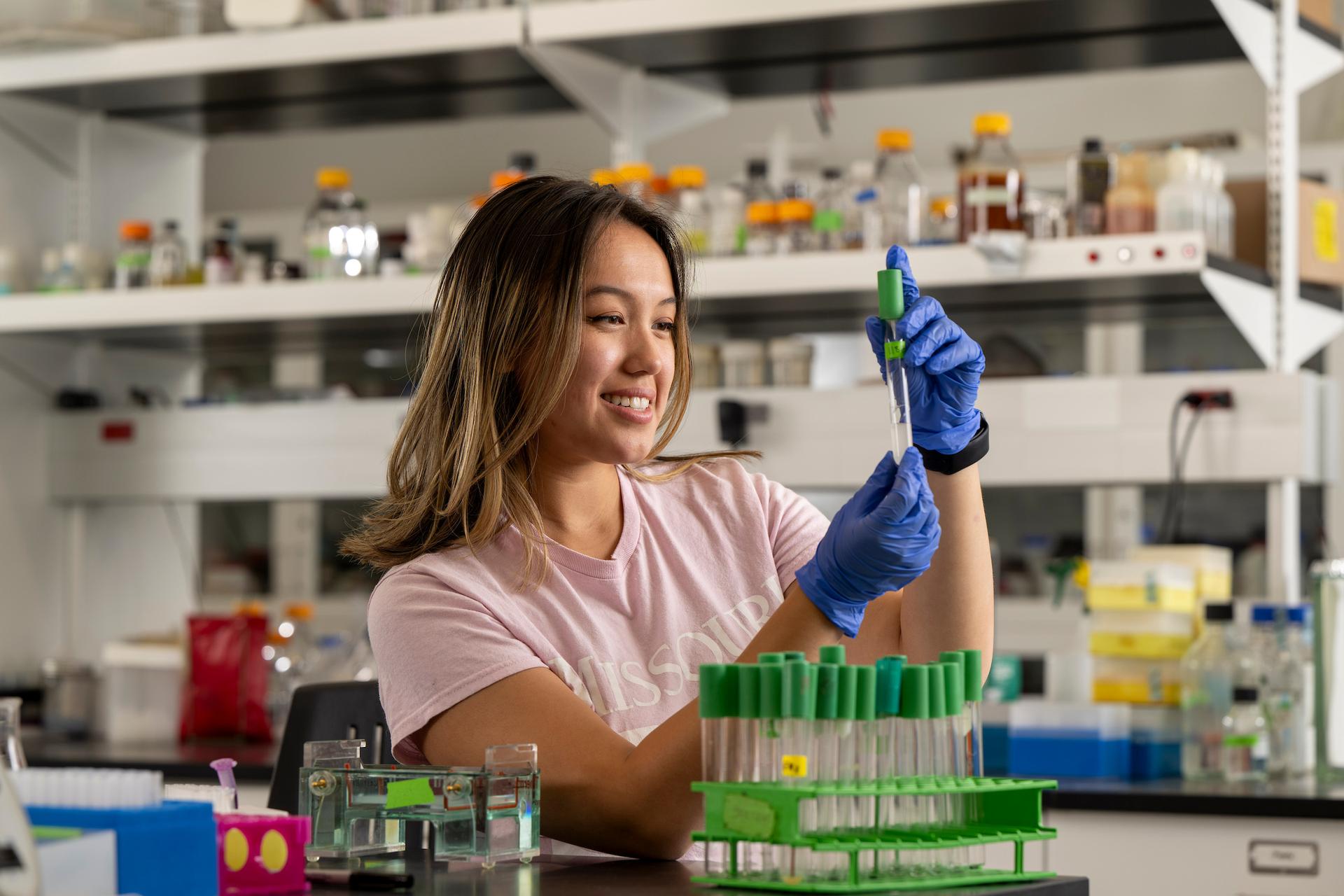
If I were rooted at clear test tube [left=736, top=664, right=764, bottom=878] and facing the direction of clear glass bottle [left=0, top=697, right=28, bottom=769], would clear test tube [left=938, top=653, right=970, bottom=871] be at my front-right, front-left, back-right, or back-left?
back-right

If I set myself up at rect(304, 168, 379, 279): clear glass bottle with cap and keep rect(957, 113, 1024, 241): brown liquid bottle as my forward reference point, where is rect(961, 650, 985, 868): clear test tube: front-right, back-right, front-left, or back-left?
front-right

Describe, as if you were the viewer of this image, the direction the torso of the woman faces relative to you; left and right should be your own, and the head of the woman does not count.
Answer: facing the viewer and to the right of the viewer

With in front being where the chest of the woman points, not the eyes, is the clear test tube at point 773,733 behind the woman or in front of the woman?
in front

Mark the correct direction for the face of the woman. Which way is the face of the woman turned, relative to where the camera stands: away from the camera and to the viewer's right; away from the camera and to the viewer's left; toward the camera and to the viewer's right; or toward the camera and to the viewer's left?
toward the camera and to the viewer's right

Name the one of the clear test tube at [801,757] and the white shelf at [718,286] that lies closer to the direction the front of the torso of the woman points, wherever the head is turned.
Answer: the clear test tube

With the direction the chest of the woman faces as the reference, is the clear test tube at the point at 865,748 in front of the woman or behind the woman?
in front

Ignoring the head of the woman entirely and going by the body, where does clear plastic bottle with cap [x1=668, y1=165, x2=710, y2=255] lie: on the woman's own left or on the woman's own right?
on the woman's own left

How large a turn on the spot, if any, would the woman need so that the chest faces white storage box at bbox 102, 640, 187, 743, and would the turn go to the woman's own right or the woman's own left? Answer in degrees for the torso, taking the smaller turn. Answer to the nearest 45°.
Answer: approximately 180°

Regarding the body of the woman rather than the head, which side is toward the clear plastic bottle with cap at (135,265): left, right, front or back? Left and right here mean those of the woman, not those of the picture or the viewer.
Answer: back

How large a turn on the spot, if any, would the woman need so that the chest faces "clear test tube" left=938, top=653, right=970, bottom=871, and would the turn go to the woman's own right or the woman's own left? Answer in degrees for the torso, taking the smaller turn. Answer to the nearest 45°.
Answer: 0° — they already face it

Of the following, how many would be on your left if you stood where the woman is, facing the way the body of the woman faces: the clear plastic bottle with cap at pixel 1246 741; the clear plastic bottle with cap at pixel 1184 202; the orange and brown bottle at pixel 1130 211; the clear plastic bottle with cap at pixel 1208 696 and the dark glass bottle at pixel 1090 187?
5

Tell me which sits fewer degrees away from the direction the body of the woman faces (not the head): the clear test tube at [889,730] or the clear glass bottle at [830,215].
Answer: the clear test tube

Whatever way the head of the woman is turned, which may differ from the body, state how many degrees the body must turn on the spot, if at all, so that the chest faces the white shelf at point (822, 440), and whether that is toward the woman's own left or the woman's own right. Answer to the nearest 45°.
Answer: approximately 135° to the woman's own left

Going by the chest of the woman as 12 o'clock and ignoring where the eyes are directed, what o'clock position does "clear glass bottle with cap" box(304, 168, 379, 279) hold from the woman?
The clear glass bottle with cap is roughly at 7 o'clock from the woman.

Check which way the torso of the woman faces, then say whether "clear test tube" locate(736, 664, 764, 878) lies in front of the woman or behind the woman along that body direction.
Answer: in front
